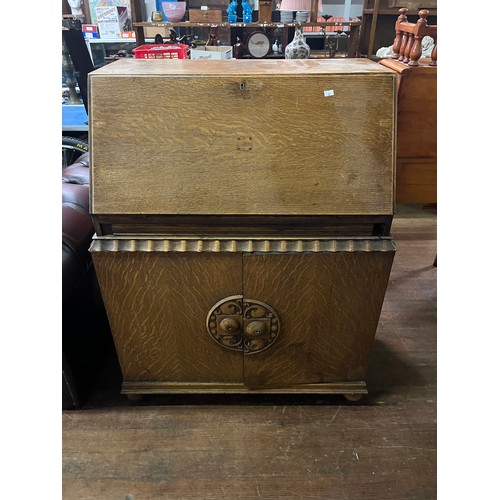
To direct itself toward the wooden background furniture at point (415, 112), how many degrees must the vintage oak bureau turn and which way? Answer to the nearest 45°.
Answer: approximately 135° to its left

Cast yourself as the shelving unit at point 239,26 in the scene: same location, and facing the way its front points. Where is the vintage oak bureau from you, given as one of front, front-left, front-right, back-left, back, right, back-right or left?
front

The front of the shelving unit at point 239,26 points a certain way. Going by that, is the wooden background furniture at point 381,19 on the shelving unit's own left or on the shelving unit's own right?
on the shelving unit's own left

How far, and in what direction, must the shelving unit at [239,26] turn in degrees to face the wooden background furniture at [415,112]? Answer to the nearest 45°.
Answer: approximately 45° to its left

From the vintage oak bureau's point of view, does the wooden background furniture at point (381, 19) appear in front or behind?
behind

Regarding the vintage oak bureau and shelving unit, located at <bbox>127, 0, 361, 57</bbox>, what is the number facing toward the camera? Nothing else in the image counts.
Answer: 2

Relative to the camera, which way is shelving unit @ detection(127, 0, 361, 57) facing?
toward the camera

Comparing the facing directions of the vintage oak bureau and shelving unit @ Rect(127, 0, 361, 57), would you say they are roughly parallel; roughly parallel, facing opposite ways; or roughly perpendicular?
roughly parallel

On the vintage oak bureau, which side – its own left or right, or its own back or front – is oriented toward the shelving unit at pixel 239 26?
back
